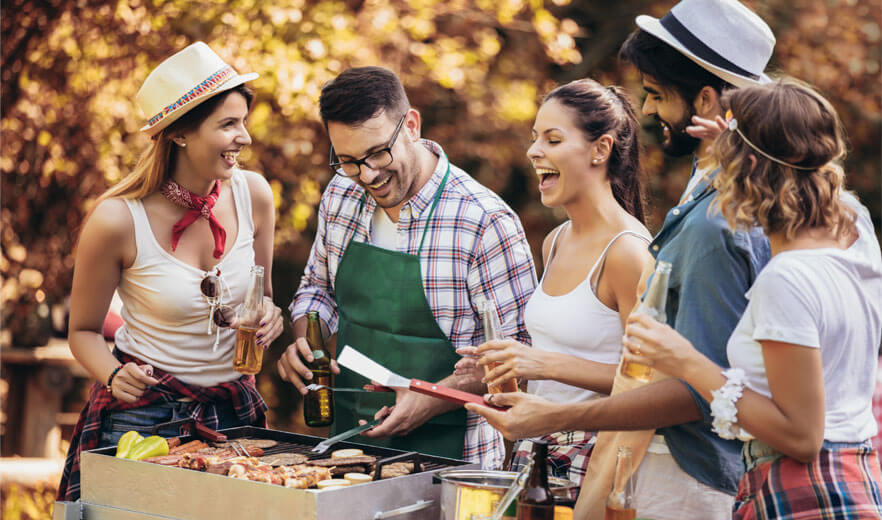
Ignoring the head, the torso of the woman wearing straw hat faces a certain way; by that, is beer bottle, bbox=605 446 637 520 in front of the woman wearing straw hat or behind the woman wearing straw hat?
in front

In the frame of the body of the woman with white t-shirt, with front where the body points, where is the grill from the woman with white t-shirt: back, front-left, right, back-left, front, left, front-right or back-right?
front-left

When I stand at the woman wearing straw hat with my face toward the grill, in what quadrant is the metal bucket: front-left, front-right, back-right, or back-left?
front-left

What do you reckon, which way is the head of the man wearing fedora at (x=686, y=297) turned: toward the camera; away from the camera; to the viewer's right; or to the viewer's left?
to the viewer's left

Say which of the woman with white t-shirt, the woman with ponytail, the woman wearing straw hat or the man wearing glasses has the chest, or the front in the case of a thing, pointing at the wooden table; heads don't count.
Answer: the woman with white t-shirt

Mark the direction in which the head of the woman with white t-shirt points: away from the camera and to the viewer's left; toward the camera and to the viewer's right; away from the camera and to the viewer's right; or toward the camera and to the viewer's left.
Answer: away from the camera and to the viewer's left

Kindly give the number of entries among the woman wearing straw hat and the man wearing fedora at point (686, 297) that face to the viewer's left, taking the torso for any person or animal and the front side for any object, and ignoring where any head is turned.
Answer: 1

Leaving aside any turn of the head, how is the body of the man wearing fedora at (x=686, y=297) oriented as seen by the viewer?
to the viewer's left

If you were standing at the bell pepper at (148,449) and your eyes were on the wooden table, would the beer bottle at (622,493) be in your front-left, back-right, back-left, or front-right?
back-right

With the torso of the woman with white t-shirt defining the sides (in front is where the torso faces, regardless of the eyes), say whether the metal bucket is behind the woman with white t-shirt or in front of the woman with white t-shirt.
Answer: in front

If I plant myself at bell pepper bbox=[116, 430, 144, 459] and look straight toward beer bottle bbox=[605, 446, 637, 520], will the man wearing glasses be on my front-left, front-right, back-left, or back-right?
front-left

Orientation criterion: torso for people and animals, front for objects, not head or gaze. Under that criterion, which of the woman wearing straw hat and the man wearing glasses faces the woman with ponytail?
the woman wearing straw hat

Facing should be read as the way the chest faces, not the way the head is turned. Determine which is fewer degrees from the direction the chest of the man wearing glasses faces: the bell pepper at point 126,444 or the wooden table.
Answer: the bell pepper

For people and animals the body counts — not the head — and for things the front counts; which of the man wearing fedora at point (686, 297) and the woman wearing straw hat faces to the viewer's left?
the man wearing fedora

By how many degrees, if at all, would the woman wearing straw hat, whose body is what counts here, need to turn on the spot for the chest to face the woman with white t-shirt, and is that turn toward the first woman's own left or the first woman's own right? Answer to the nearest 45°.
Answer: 0° — they already face them
